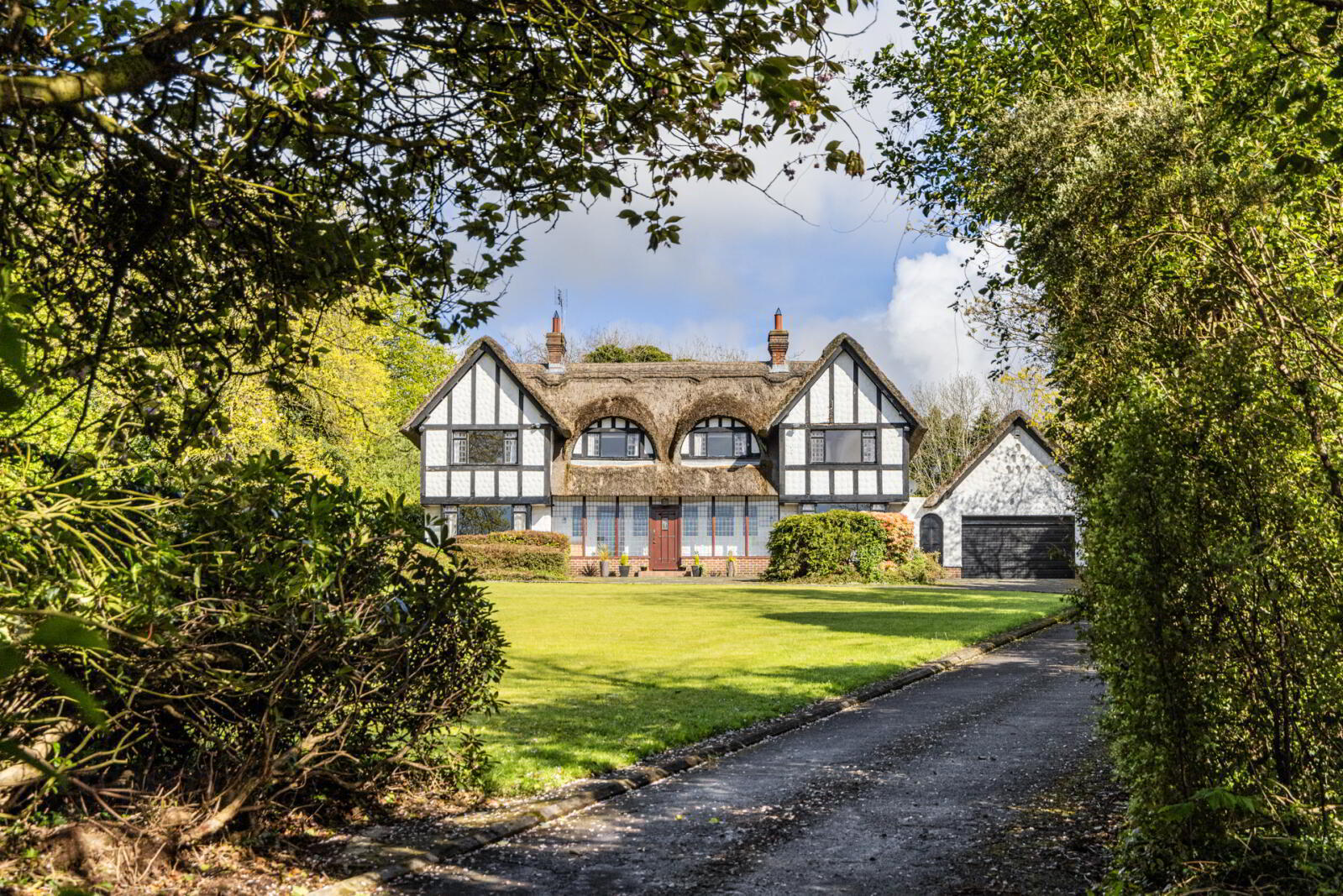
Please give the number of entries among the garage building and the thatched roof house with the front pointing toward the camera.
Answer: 2

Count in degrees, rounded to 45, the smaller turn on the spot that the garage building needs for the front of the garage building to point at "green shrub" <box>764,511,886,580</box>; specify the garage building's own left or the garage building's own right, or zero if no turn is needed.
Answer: approximately 45° to the garage building's own right

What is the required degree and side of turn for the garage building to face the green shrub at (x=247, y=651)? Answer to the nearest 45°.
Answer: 0° — it already faces it

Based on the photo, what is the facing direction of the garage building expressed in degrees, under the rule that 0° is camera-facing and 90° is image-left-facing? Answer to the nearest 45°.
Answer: approximately 0°

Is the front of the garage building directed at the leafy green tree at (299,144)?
yes

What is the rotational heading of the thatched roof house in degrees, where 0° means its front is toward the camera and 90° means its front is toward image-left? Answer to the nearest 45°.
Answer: approximately 0°
